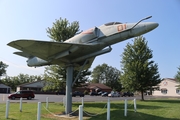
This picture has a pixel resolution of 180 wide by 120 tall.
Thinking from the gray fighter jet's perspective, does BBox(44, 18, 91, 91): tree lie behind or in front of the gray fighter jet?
behind

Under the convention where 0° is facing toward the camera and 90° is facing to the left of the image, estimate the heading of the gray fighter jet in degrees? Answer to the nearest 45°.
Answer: approximately 315°

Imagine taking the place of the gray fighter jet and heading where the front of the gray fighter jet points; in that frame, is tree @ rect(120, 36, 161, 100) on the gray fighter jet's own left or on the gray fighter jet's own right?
on the gray fighter jet's own left

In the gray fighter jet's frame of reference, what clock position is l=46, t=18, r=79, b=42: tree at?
The tree is roughly at 7 o'clock from the gray fighter jet.
